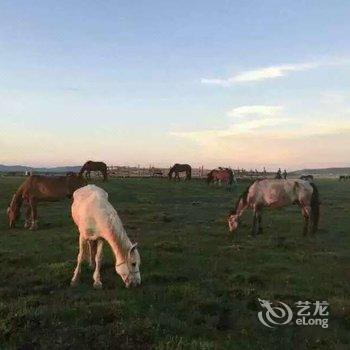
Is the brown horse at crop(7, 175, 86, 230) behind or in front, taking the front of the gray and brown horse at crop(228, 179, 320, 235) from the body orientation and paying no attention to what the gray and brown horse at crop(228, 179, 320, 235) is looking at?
in front

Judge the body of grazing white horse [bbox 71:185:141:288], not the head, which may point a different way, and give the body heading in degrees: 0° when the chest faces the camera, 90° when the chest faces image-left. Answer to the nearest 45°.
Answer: approximately 315°

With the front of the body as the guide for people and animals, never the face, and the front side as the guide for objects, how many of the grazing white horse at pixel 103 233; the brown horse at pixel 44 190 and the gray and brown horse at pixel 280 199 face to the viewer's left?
2

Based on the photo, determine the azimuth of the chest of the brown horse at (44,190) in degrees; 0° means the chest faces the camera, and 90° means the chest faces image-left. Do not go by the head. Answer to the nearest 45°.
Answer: approximately 90°

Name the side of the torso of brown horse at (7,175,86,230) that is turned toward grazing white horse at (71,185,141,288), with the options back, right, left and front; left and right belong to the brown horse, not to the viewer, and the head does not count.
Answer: left

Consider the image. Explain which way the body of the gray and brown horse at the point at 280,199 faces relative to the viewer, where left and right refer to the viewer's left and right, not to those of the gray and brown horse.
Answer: facing to the left of the viewer

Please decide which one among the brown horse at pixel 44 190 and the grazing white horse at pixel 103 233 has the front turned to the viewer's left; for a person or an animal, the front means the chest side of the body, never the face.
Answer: the brown horse

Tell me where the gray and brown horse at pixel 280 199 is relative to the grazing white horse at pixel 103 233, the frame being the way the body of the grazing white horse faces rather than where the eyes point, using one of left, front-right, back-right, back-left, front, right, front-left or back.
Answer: left

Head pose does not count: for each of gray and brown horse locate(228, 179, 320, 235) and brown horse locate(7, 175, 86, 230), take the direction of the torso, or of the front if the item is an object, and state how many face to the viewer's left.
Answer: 2

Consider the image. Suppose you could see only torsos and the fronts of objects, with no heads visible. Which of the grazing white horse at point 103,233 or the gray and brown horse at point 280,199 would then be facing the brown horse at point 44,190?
the gray and brown horse at point 280,199

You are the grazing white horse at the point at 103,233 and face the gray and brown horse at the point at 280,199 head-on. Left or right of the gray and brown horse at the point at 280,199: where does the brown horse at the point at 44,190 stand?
left

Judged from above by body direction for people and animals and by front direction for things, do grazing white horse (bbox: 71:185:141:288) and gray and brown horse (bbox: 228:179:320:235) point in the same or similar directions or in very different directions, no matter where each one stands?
very different directions

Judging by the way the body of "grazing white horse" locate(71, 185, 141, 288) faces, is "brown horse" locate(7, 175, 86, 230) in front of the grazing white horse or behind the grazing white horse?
behind
